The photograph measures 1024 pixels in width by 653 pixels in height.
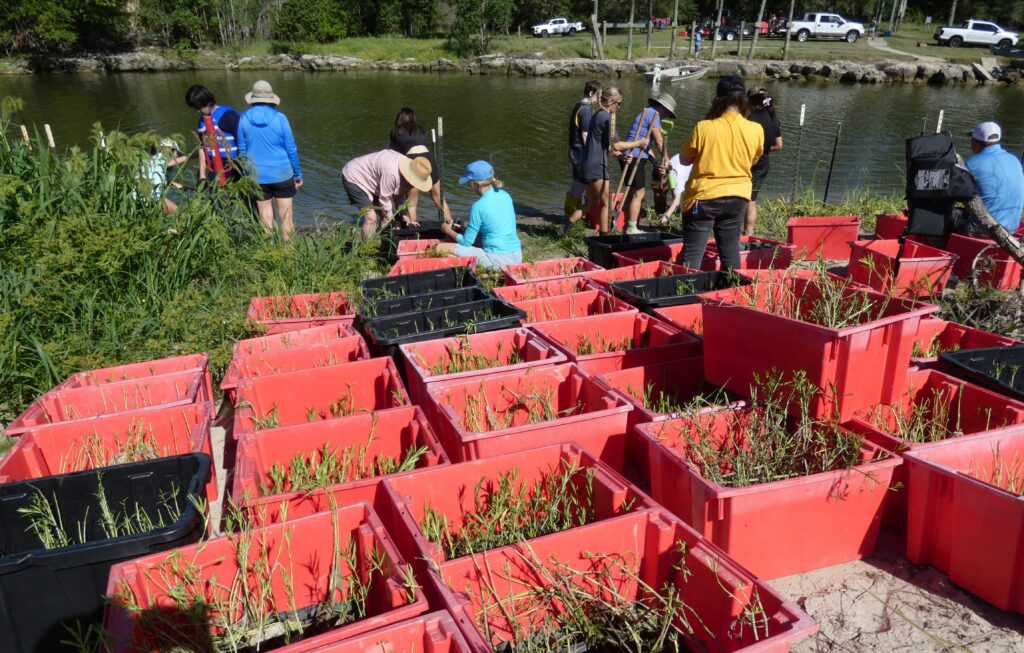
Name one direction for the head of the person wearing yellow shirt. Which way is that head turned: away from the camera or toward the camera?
away from the camera

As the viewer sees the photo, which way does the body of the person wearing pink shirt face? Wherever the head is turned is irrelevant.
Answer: to the viewer's right

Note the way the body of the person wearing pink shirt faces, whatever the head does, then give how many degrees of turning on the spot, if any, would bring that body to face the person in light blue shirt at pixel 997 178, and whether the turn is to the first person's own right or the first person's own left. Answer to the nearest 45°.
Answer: approximately 45° to the first person's own right

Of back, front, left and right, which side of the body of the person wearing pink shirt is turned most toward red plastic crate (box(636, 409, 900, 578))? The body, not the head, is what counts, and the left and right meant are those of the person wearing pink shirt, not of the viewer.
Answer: right

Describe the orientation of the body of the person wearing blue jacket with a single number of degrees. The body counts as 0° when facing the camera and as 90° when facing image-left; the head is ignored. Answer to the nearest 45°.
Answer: approximately 180°

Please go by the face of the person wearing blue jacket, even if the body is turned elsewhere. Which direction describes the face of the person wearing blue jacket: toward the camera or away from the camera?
away from the camera

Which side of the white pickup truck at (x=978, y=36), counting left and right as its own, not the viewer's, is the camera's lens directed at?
right

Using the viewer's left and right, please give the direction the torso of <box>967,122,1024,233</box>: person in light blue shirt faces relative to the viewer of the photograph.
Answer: facing away from the viewer and to the left of the viewer

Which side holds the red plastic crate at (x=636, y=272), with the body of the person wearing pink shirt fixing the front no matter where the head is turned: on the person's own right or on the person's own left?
on the person's own right

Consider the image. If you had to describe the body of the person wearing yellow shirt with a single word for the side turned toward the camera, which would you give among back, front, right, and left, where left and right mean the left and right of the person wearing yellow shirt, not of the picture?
back

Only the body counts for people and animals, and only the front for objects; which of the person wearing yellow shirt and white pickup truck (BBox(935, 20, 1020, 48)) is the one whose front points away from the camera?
the person wearing yellow shirt

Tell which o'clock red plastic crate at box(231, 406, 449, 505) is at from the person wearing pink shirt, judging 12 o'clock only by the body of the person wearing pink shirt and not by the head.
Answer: The red plastic crate is roughly at 3 o'clock from the person wearing pink shirt.
